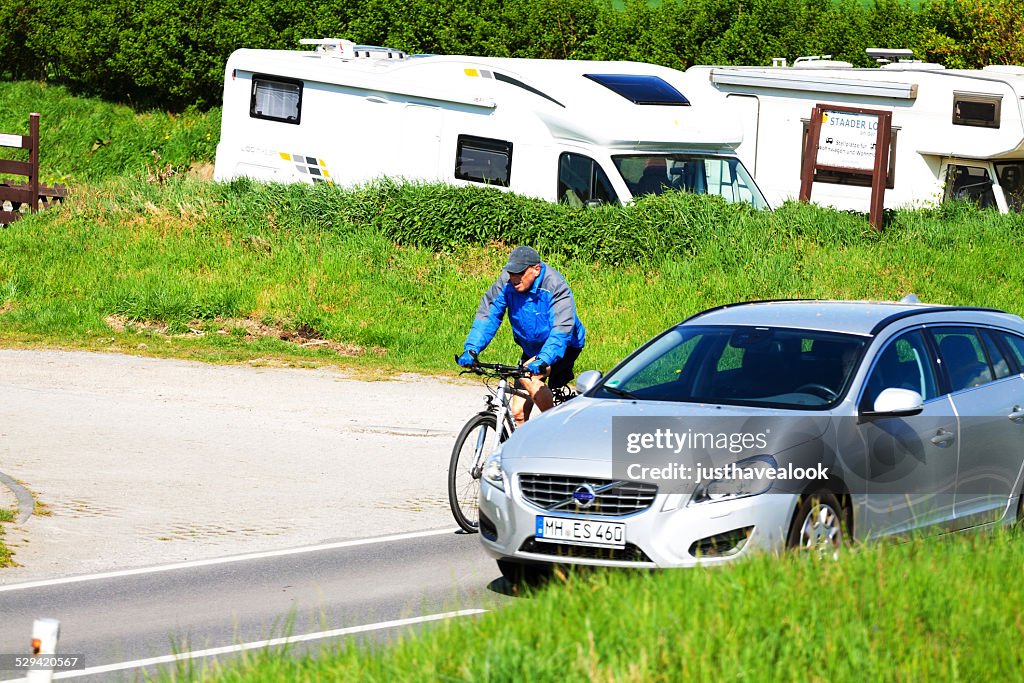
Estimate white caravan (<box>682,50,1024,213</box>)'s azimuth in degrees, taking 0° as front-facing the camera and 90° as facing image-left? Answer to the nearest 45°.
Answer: approximately 315°

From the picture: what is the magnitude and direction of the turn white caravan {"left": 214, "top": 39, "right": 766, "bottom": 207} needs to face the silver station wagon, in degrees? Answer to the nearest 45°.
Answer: approximately 45° to its right

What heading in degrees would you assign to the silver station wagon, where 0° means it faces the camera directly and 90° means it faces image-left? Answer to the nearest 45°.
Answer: approximately 45°

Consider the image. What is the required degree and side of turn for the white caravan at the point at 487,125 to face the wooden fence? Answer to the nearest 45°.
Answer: approximately 135° to its right

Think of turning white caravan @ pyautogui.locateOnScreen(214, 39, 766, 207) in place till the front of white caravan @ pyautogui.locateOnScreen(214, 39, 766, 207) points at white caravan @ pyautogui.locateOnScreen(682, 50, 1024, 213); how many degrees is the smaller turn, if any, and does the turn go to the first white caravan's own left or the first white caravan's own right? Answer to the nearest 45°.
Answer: approximately 45° to the first white caravan's own left

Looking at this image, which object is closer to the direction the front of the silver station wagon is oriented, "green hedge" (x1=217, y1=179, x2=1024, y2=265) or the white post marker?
the white post marker

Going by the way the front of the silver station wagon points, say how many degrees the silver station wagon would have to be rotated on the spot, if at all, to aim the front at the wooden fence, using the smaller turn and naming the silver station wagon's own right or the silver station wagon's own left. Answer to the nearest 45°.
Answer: approximately 90° to the silver station wagon's own right

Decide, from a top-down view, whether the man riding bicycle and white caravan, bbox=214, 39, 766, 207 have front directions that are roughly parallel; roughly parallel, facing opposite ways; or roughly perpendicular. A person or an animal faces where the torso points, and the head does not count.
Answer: roughly perpendicular

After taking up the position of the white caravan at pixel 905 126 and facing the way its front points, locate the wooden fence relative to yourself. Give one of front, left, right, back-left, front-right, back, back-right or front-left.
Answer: back-right
